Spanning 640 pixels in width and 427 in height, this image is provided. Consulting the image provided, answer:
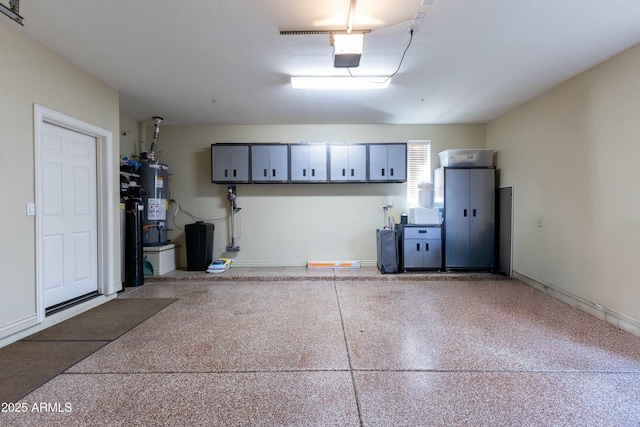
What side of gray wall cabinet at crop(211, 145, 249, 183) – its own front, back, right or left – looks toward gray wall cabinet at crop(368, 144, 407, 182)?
left

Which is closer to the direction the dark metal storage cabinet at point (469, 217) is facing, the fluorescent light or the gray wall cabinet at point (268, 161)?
the fluorescent light

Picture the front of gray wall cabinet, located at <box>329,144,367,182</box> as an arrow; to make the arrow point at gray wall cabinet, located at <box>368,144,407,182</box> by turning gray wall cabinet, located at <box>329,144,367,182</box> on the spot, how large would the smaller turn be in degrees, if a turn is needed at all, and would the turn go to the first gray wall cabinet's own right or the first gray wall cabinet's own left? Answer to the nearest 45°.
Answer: approximately 90° to the first gray wall cabinet's own left

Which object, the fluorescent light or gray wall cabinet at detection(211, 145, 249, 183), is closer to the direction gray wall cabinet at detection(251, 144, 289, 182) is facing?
the fluorescent light

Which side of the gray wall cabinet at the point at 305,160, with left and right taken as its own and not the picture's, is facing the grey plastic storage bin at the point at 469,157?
left

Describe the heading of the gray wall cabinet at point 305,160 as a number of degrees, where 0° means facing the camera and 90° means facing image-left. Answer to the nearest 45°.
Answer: approximately 0°

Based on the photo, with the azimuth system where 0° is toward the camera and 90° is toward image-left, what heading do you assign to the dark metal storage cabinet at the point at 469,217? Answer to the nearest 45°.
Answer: approximately 0°

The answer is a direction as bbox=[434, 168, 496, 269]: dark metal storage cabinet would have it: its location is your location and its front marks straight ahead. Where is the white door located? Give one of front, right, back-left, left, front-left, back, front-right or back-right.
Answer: front-right

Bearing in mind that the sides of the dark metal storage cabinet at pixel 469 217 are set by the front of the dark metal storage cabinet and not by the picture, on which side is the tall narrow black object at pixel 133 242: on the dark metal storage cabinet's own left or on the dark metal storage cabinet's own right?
on the dark metal storage cabinet's own right
